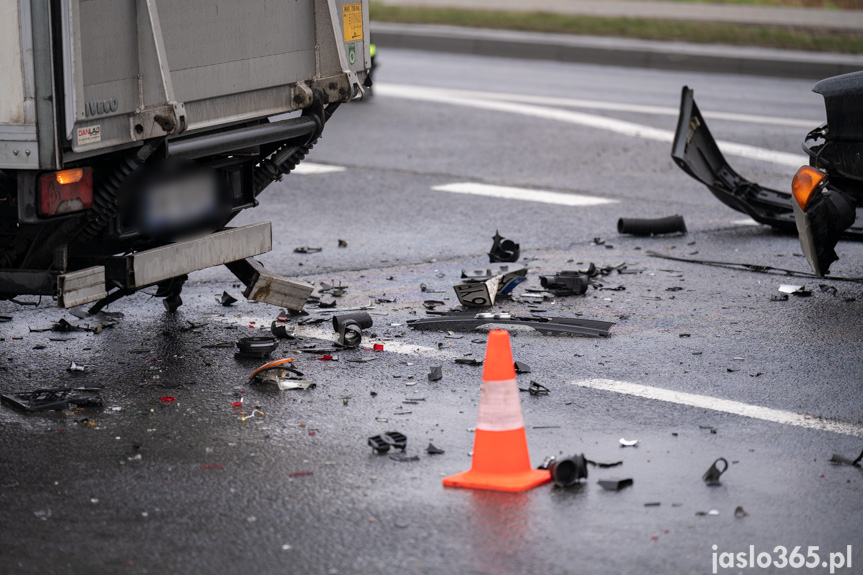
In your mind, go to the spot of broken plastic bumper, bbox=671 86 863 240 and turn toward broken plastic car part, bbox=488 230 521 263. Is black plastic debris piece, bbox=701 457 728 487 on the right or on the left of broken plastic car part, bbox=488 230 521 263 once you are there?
left

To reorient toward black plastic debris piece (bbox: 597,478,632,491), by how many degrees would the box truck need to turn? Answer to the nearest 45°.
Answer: approximately 180°

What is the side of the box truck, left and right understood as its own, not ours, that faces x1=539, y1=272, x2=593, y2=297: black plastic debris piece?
right

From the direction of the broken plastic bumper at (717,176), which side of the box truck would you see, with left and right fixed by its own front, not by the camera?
right

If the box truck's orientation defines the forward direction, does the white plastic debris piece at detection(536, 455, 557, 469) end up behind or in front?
behind

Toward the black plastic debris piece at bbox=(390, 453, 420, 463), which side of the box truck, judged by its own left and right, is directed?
back

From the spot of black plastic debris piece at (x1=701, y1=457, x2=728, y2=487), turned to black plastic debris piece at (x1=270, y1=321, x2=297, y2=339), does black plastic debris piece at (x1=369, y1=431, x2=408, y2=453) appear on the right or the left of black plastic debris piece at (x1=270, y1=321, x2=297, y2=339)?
left

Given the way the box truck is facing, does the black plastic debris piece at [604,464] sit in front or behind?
behind

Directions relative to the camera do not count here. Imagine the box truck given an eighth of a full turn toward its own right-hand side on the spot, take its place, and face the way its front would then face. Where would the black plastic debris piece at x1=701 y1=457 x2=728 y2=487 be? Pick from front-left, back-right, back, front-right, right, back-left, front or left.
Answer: back-right

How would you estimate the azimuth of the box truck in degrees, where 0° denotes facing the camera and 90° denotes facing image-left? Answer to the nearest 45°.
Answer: approximately 135°
